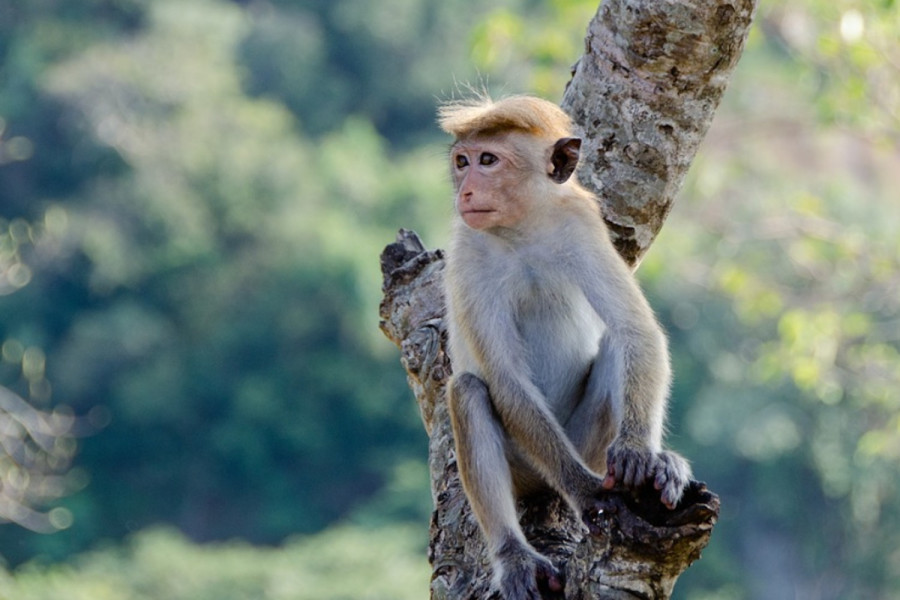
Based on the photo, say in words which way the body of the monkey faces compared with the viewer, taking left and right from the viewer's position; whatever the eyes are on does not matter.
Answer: facing the viewer
